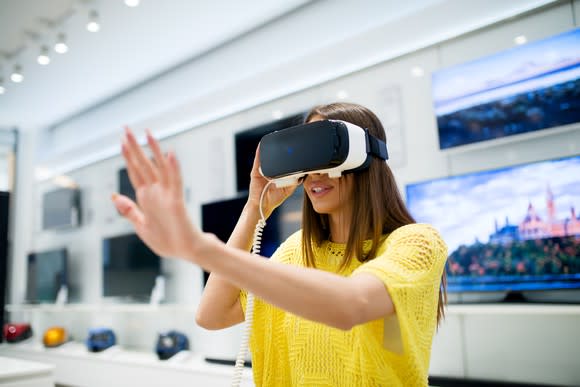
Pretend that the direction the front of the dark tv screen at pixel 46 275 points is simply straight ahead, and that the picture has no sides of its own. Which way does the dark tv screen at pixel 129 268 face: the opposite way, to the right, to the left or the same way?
the same way

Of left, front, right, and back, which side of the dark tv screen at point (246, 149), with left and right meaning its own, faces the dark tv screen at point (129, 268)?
right

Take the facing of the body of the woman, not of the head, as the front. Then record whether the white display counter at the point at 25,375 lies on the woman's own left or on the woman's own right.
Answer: on the woman's own right

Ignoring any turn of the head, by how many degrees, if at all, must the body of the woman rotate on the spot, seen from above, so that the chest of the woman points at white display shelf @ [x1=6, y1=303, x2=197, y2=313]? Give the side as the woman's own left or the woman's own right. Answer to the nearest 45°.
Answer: approximately 90° to the woman's own right

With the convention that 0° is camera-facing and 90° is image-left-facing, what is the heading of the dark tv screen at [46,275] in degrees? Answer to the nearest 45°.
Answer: approximately 45°

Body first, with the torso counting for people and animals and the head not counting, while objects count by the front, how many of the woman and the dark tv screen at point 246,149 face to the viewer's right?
0

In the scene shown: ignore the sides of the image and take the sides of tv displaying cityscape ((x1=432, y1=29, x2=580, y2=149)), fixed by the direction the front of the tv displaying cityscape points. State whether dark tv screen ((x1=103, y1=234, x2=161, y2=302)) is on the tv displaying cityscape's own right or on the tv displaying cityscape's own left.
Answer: on the tv displaying cityscape's own right

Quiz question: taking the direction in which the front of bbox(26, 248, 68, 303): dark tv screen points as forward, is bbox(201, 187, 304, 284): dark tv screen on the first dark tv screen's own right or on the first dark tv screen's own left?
on the first dark tv screen's own left

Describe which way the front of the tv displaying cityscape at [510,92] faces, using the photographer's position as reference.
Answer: facing the viewer and to the left of the viewer

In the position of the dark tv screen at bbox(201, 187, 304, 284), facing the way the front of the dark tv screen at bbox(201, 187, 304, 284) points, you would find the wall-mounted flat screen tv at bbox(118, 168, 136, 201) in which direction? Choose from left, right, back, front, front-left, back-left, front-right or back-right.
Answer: right

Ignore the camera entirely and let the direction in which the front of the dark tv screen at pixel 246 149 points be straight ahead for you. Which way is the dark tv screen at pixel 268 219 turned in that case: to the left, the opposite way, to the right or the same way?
the same way

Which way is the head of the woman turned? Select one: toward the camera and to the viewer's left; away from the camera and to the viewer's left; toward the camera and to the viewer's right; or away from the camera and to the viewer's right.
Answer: toward the camera and to the viewer's left

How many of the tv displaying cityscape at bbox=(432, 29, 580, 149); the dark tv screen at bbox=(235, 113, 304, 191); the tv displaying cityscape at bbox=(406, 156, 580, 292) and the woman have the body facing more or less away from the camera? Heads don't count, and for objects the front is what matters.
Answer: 0
